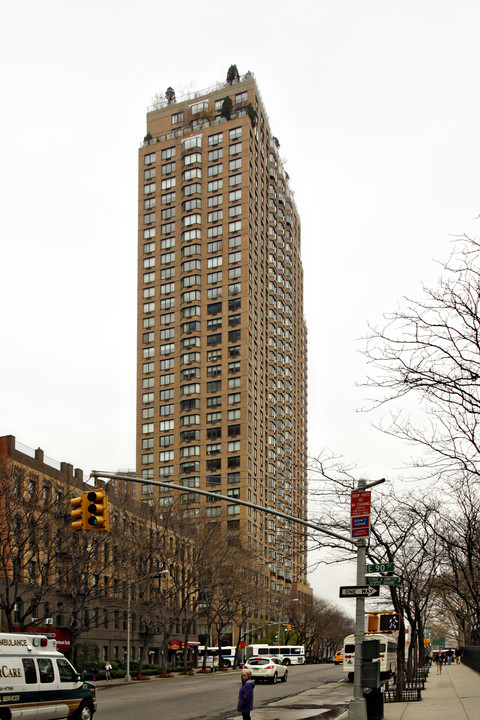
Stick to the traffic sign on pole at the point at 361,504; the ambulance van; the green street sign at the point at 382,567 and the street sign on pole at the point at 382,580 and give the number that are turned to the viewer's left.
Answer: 0

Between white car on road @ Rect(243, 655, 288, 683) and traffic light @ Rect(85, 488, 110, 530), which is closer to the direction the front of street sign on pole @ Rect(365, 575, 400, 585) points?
the traffic light

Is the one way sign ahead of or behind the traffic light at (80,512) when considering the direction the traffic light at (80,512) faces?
behind

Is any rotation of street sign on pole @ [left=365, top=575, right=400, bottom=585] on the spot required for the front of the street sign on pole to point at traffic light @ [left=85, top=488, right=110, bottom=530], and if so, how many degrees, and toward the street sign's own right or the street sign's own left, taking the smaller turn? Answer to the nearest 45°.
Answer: approximately 45° to the street sign's own right

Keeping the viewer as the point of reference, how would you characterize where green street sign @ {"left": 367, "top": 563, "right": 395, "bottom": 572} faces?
facing the viewer
